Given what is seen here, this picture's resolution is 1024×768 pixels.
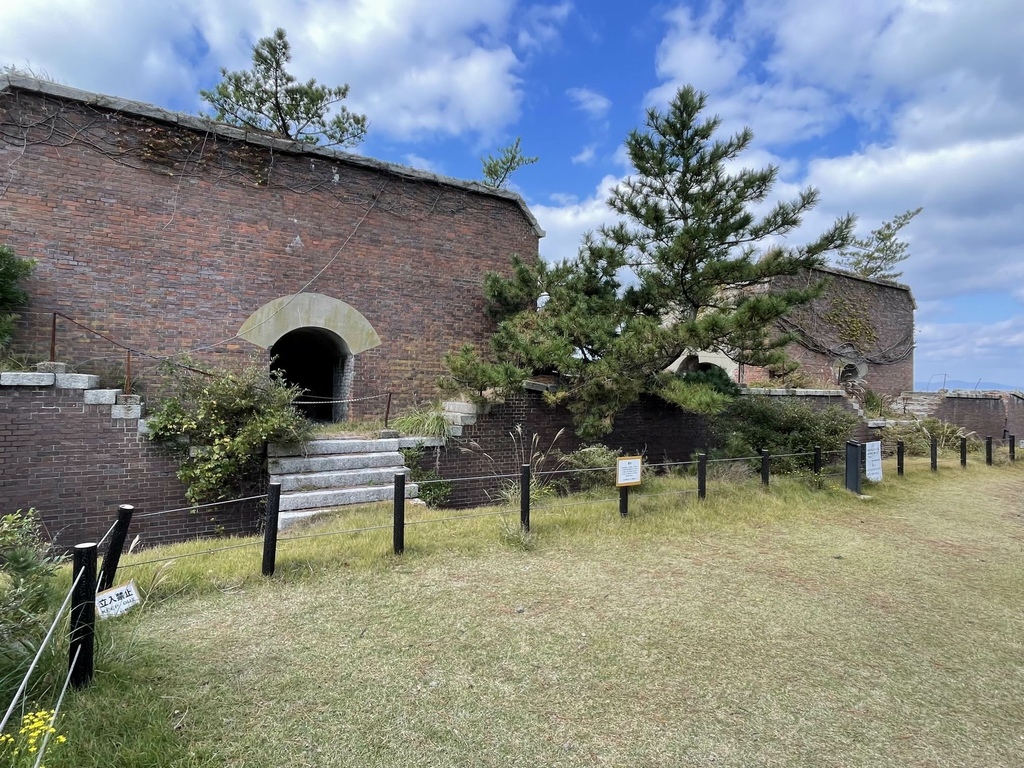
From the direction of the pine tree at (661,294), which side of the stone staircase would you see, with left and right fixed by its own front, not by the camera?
left

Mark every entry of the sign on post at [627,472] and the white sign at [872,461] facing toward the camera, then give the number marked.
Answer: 2

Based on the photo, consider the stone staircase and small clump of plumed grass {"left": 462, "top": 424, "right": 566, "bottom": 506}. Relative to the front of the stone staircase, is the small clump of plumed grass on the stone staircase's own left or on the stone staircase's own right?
on the stone staircase's own left

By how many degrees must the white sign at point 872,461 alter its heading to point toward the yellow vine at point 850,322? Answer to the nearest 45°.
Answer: approximately 180°

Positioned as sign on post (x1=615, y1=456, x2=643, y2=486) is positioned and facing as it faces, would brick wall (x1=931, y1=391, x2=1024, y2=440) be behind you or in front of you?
behind

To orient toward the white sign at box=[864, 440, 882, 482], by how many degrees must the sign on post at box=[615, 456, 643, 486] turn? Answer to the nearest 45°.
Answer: approximately 135° to its left

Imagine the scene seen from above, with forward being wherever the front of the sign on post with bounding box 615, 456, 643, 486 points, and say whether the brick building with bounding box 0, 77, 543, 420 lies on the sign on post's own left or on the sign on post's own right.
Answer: on the sign on post's own right

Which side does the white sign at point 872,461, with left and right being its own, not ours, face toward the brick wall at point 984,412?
back

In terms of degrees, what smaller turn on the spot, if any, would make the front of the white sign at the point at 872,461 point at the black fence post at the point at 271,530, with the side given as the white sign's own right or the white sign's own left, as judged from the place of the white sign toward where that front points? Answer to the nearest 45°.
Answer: approximately 45° to the white sign's own right

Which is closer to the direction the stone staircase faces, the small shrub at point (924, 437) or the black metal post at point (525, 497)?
the black metal post

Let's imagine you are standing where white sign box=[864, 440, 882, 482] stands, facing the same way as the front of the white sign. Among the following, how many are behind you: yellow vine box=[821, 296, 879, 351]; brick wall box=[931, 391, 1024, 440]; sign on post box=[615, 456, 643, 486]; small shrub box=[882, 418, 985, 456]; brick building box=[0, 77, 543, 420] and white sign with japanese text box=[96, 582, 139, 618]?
3
